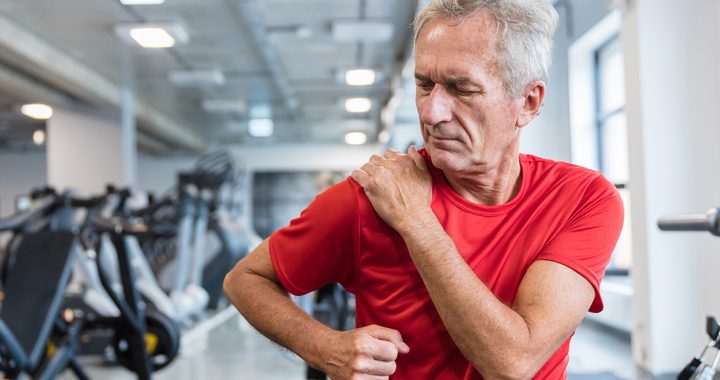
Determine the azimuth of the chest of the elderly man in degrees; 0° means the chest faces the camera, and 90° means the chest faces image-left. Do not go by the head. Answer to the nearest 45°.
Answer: approximately 0°

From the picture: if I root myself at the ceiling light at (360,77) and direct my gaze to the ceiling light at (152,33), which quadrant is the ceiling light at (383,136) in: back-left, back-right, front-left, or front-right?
back-right

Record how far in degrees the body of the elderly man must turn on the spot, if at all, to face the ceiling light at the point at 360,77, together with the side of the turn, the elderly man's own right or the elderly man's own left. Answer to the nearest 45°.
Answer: approximately 180°

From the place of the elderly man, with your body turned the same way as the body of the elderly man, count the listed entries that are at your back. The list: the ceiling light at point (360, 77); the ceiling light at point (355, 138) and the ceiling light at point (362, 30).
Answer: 3

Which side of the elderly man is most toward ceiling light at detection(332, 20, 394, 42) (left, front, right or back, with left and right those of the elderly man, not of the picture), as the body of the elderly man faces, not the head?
back

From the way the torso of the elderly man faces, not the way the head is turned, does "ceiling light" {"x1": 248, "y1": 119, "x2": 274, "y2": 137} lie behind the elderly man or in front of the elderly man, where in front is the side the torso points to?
behind

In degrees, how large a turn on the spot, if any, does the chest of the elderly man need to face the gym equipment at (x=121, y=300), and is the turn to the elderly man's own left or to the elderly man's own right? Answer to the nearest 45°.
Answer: approximately 135° to the elderly man's own right

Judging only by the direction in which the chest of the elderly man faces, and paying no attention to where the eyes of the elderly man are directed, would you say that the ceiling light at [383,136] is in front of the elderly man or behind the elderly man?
behind

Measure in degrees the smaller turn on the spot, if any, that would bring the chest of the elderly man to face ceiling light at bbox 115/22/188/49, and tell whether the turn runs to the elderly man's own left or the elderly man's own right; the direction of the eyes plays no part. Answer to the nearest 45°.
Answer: approximately 135° to the elderly man's own right

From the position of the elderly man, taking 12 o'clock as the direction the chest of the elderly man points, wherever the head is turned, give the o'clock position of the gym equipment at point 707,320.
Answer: The gym equipment is roughly at 9 o'clock from the elderly man.
